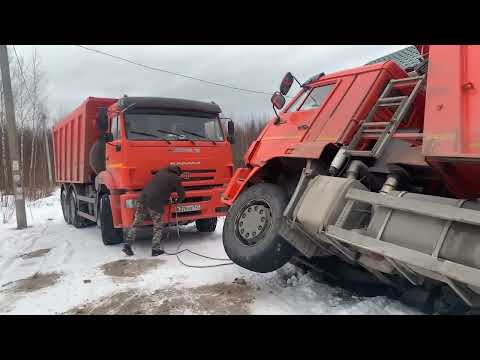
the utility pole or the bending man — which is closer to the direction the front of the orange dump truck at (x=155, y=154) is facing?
the bending man

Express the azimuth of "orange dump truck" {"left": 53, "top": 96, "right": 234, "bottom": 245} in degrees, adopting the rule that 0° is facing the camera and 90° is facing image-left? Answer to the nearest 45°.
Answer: approximately 315°

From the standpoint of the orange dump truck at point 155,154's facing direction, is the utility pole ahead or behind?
behind

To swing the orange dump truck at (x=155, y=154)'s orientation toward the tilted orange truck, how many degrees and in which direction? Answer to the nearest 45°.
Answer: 0° — it already faces it

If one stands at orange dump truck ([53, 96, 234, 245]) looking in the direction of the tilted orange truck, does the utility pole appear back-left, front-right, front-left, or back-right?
back-right

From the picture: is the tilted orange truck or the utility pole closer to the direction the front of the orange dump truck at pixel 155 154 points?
the tilted orange truck
